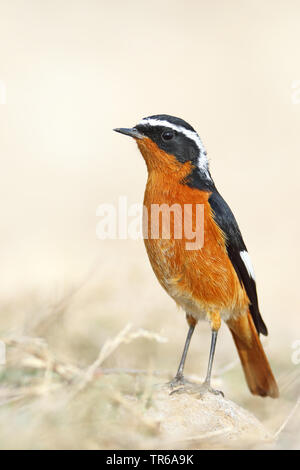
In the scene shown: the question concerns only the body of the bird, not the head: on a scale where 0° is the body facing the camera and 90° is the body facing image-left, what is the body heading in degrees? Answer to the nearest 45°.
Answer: approximately 45°
